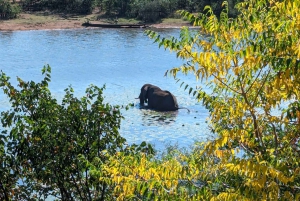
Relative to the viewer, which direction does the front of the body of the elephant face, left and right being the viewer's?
facing to the left of the viewer
